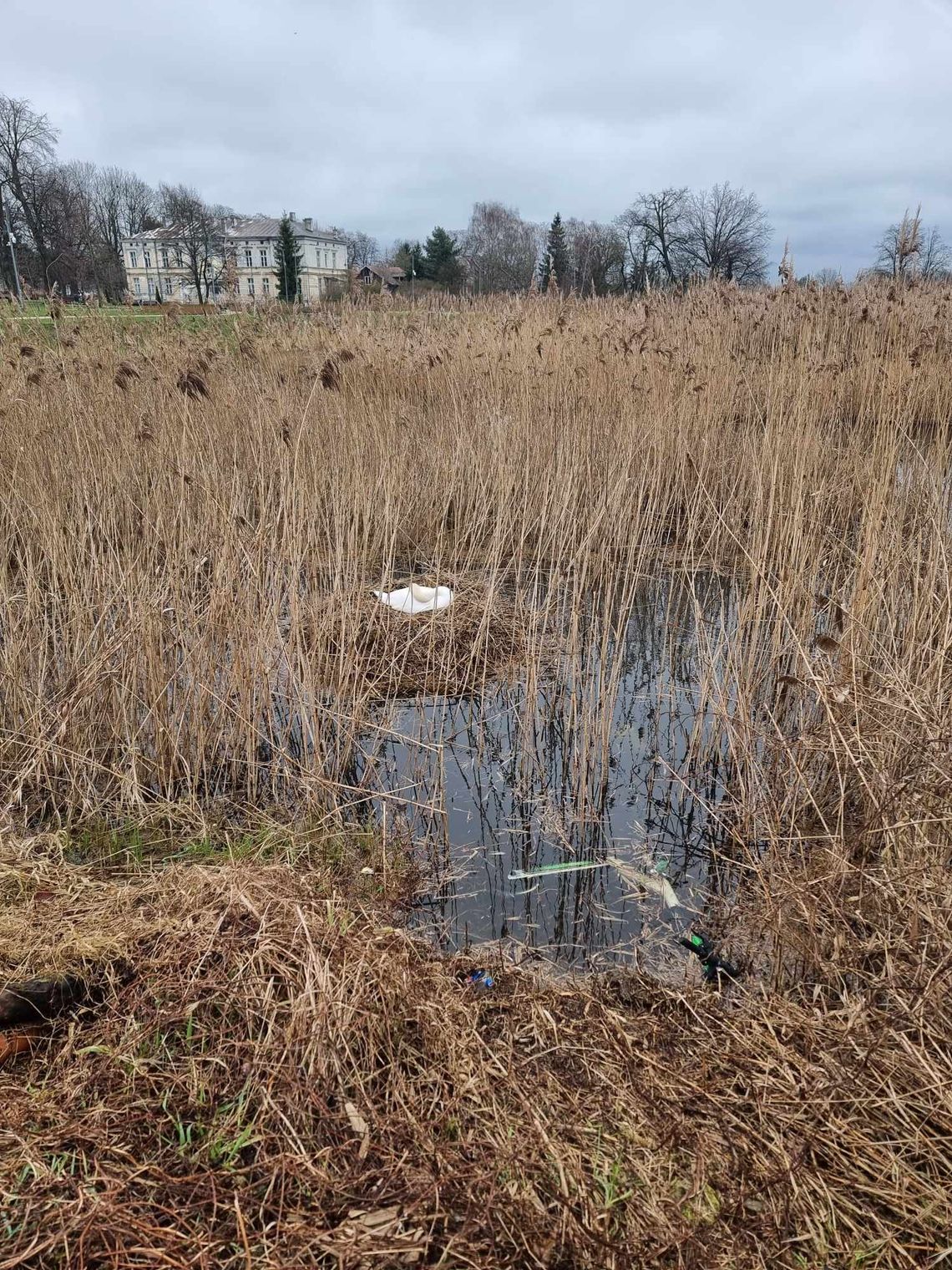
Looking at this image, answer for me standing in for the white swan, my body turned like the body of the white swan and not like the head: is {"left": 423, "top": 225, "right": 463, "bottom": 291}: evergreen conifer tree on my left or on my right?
on my left

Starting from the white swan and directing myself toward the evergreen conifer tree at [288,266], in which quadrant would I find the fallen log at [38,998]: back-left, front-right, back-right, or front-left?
back-left

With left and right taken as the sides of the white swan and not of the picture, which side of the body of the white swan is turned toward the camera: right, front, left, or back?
right

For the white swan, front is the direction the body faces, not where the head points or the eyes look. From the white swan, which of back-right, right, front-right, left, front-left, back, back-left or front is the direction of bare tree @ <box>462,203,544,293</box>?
left

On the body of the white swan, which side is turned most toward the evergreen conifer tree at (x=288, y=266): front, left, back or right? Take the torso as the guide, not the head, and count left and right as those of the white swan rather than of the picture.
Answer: left

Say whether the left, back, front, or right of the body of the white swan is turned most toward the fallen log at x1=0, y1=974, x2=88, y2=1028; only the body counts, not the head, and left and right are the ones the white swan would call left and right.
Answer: right

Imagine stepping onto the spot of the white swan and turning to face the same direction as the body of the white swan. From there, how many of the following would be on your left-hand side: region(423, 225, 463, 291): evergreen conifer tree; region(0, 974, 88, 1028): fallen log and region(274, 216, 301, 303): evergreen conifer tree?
2
